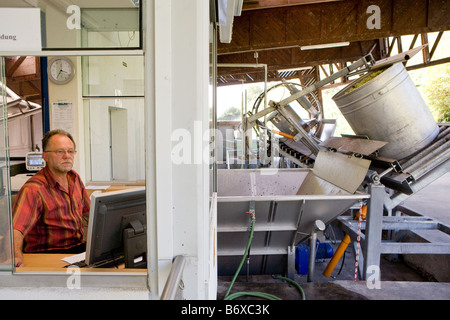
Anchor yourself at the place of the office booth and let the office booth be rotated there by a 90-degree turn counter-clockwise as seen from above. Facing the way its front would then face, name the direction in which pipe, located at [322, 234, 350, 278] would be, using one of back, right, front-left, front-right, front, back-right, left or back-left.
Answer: front-left

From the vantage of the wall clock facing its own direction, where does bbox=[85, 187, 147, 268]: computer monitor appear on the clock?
The computer monitor is roughly at 12 o'clock from the wall clock.

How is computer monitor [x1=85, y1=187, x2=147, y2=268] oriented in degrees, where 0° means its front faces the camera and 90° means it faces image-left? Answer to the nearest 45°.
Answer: approximately 135°

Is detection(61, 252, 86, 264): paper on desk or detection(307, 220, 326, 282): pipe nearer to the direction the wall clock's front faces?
the paper on desk

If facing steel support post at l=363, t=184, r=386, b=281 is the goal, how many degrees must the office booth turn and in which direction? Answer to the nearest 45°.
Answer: approximately 135° to its left

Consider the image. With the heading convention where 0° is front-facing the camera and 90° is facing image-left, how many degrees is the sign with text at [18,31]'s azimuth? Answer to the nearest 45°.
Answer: approximately 0°

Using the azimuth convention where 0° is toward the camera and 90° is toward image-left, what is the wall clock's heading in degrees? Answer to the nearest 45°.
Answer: approximately 0°
